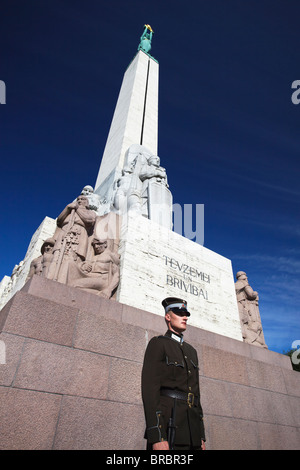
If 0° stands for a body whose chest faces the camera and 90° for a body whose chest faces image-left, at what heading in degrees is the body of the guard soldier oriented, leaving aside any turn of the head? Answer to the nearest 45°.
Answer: approximately 315°
